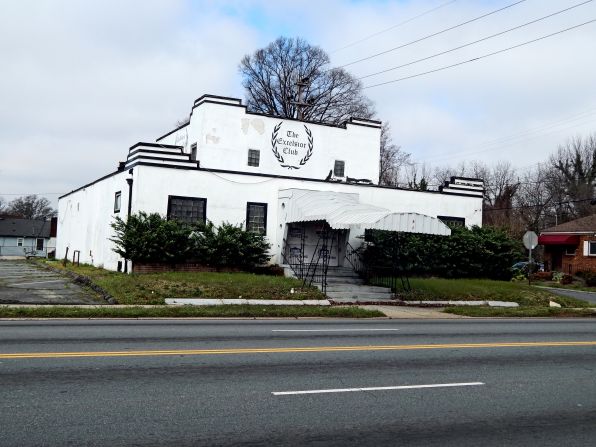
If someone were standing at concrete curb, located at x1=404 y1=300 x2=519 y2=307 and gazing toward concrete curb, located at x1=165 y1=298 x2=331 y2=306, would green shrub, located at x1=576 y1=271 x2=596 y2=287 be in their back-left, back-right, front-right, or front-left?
back-right

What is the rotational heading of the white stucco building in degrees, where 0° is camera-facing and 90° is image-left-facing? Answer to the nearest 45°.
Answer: approximately 315°

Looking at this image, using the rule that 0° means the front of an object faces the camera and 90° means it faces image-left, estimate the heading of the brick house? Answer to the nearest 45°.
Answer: approximately 0°

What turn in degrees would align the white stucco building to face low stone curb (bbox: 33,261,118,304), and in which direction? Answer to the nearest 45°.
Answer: approximately 90° to its right

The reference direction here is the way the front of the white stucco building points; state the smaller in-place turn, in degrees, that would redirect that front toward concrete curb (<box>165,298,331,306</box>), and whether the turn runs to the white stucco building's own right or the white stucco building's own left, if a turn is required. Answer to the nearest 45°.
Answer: approximately 45° to the white stucco building's own right

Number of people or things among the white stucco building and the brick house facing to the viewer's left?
0

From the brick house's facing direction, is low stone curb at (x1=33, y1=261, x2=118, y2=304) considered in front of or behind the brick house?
in front

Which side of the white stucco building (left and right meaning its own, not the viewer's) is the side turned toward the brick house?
left

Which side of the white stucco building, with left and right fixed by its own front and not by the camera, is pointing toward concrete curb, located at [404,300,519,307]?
front

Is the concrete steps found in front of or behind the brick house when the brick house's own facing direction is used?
in front

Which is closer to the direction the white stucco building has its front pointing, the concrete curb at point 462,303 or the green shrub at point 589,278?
the concrete curb
